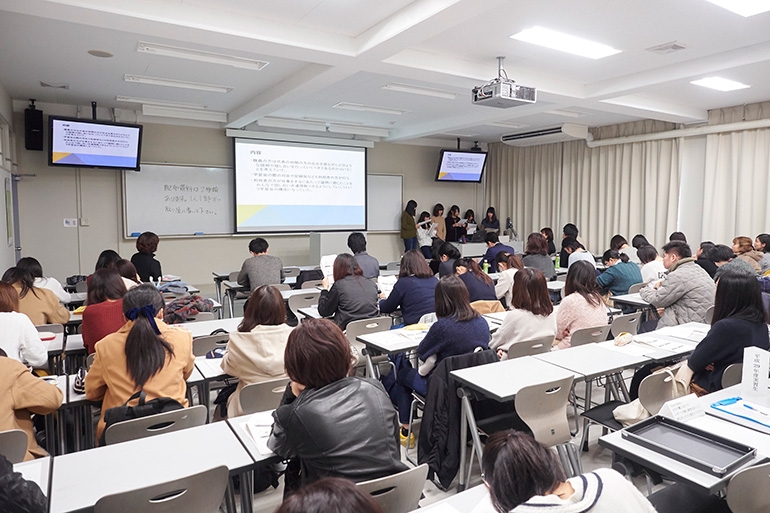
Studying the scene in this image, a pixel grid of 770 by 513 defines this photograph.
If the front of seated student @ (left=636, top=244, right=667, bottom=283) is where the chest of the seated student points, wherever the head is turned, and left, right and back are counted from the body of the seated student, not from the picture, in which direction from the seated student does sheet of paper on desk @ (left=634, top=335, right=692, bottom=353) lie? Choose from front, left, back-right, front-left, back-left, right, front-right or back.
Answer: back-left

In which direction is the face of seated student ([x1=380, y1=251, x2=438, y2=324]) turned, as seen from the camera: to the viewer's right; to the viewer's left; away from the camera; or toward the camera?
away from the camera

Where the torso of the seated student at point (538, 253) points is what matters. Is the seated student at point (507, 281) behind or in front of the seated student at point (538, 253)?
behind

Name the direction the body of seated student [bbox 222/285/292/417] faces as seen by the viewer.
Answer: away from the camera

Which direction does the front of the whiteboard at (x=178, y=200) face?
toward the camera

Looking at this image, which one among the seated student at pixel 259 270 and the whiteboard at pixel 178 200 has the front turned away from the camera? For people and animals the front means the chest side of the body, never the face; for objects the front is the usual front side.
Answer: the seated student

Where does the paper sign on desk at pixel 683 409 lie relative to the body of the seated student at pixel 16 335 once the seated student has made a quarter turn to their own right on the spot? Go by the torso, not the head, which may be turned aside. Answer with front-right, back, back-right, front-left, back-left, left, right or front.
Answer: front-right

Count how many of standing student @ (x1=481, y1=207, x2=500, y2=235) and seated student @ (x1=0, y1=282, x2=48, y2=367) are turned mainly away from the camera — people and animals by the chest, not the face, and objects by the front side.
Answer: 1

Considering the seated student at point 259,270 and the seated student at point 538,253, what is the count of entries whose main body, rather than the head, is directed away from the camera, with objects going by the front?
2

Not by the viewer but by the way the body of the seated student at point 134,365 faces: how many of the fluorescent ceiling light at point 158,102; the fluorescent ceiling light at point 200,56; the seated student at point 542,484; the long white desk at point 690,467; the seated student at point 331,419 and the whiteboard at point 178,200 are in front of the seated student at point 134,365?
3

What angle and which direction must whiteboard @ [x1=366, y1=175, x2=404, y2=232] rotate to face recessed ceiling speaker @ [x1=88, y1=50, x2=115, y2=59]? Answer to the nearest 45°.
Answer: approximately 45° to its right

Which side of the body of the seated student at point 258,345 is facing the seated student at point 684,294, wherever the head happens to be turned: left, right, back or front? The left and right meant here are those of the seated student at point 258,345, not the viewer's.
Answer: right

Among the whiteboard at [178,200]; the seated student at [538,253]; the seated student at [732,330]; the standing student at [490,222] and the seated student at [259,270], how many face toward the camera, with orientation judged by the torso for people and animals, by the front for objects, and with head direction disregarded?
2

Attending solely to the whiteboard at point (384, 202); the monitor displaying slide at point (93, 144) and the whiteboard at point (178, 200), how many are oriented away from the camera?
0

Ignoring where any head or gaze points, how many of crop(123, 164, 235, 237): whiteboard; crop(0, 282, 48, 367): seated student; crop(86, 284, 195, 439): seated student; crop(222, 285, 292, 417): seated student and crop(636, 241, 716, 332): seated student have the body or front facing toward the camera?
1

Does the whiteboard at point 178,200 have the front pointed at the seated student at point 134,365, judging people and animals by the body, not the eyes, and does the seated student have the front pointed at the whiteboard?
yes

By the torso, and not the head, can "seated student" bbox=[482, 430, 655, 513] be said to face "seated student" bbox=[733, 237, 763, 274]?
no

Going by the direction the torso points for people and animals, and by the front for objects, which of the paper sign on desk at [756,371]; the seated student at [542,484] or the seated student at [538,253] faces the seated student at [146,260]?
the seated student at [542,484]

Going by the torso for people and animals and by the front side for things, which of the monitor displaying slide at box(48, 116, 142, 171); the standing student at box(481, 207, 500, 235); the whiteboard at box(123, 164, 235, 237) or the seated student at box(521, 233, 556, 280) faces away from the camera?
the seated student at box(521, 233, 556, 280)

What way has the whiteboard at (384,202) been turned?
toward the camera
